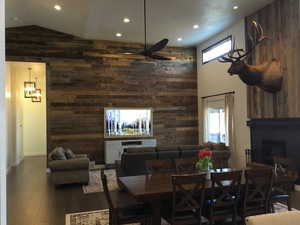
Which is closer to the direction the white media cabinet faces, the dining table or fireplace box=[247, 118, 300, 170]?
the dining table

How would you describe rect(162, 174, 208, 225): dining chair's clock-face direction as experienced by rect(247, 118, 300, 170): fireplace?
The dining chair is roughly at 11 o'clock from the fireplace.

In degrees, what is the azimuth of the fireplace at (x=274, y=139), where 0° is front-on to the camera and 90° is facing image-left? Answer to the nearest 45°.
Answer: approximately 45°

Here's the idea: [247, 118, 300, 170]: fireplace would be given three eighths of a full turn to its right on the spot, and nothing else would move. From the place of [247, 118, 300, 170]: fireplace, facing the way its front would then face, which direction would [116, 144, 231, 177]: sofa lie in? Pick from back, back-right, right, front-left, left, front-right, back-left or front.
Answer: back-left

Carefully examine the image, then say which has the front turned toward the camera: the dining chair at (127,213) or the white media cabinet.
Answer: the white media cabinet

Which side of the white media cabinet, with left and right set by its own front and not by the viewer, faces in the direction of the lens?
front

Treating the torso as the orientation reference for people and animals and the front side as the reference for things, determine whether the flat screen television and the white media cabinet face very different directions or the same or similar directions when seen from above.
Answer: same or similar directions

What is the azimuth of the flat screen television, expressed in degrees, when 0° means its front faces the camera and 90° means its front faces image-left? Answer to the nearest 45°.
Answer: approximately 0°

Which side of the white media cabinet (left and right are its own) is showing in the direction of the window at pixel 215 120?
left

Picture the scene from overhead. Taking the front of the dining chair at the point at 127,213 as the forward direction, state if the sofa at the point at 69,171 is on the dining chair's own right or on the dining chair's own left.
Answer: on the dining chair's own left

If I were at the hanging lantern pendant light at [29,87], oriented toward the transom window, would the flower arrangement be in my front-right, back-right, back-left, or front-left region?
front-right
